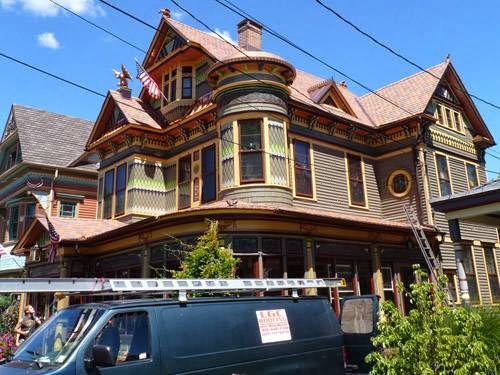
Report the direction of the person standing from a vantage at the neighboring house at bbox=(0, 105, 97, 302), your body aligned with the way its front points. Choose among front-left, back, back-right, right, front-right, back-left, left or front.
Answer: front-left

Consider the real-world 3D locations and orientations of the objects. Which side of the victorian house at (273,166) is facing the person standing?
front

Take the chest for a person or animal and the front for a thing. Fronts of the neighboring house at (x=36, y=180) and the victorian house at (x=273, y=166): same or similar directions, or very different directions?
same or similar directions

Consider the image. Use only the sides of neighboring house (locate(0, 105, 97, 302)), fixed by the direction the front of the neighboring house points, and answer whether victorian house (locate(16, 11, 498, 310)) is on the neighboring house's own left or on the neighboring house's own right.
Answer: on the neighboring house's own left

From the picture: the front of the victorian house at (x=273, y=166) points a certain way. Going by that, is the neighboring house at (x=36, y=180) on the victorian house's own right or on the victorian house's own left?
on the victorian house's own right

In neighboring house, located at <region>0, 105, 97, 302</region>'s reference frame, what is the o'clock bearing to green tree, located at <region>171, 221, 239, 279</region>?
The green tree is roughly at 10 o'clock from the neighboring house.

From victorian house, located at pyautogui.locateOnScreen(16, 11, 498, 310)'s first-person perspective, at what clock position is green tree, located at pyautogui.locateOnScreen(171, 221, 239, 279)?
The green tree is roughly at 11 o'clock from the victorian house.

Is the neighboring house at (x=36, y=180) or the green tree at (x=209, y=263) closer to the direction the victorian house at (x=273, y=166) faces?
the green tree

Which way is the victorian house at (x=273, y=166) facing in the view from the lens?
facing the viewer and to the left of the viewer

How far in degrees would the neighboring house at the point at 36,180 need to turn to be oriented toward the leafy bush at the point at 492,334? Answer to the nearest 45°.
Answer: approximately 45° to its left

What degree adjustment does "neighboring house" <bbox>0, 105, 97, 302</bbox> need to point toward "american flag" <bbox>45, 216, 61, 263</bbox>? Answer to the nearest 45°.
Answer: approximately 45° to its left
